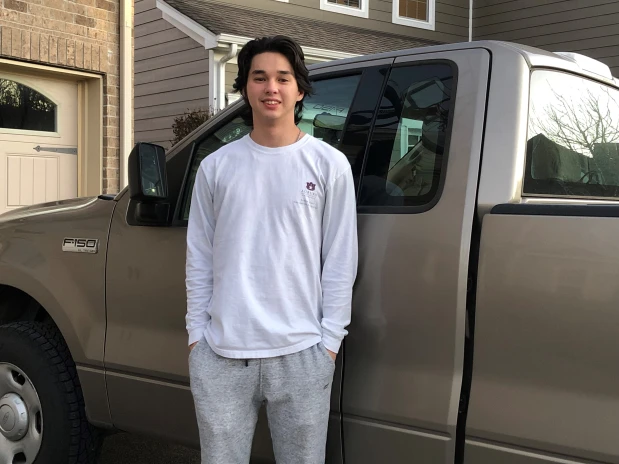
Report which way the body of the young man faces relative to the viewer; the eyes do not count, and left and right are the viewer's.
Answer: facing the viewer

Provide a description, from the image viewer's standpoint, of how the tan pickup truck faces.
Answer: facing away from the viewer and to the left of the viewer

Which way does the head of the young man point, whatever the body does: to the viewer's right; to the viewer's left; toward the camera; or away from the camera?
toward the camera
